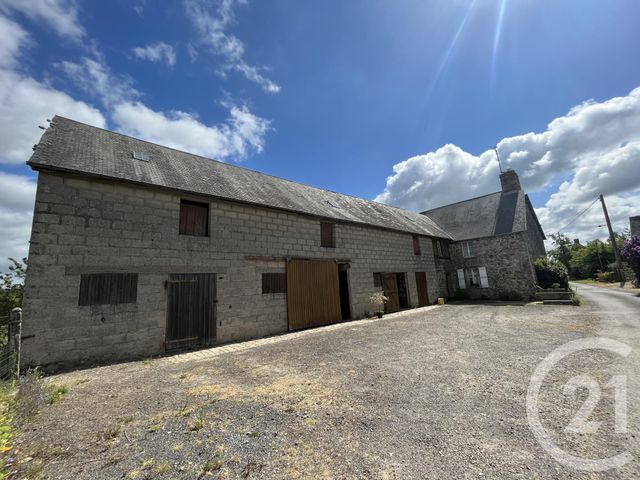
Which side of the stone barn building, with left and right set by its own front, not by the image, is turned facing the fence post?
right

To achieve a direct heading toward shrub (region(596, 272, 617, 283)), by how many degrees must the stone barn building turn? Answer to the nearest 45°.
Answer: approximately 45° to its left

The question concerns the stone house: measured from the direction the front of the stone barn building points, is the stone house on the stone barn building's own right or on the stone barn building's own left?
on the stone barn building's own left

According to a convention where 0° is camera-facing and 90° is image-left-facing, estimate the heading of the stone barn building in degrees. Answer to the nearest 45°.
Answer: approximately 315°

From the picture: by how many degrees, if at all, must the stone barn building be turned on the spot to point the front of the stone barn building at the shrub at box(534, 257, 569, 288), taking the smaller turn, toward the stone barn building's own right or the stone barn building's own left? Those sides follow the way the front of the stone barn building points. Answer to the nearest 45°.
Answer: approximately 45° to the stone barn building's own left

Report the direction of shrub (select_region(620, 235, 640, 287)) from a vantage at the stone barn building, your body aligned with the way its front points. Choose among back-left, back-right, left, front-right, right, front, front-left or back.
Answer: front-left
